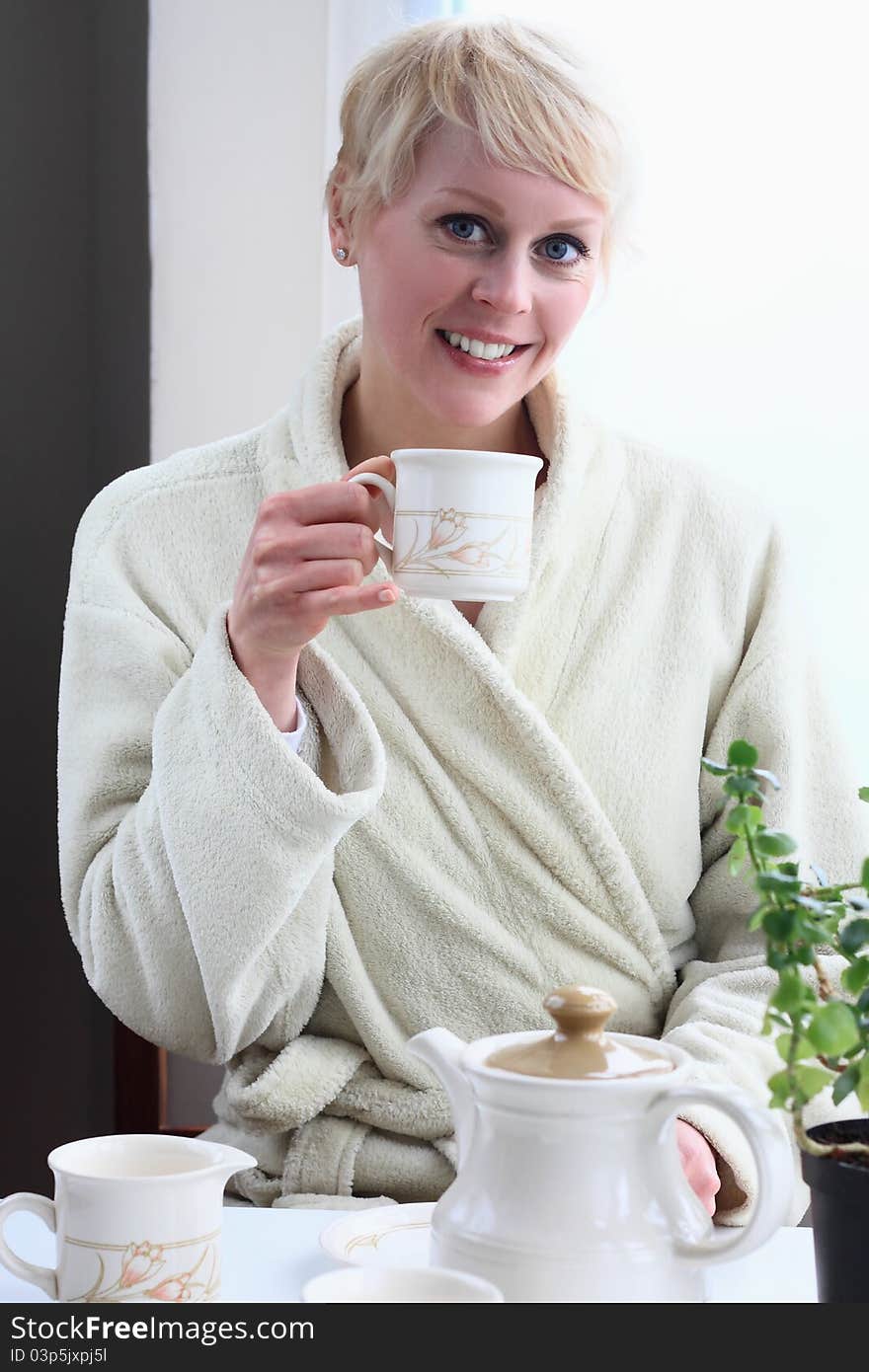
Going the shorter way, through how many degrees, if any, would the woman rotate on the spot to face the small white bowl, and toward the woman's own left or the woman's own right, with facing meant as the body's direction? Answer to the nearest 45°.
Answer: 0° — they already face it

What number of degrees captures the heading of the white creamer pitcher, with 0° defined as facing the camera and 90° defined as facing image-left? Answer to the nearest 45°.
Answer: approximately 270°

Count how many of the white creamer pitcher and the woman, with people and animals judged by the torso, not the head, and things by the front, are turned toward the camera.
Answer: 1

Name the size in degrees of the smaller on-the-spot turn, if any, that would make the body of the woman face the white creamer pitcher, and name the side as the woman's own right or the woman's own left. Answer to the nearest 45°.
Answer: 0° — they already face it

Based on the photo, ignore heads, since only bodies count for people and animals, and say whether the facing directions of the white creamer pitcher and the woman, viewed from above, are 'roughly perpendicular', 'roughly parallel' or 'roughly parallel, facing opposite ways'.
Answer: roughly perpendicular

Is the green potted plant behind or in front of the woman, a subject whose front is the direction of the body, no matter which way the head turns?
in front

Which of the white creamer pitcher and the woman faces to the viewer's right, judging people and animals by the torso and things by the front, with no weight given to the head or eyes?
the white creamer pitcher

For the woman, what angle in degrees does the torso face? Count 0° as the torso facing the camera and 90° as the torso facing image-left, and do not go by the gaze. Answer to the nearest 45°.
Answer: approximately 0°
